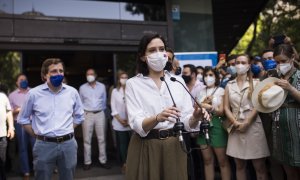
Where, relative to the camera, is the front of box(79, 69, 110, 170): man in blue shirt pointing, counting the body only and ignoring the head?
toward the camera

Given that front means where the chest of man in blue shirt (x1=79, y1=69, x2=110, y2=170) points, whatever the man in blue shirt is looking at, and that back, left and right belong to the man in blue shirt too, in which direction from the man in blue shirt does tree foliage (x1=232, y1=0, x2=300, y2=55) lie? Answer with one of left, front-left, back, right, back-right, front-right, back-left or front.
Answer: back-left

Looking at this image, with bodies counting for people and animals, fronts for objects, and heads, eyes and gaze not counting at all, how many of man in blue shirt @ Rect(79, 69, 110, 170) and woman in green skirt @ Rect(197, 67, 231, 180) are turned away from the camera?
0

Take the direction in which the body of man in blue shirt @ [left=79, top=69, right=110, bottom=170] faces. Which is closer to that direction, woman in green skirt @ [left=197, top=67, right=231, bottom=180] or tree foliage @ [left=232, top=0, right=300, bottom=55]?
the woman in green skirt

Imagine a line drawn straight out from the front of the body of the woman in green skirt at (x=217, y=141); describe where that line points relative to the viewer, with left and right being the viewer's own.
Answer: facing the viewer and to the left of the viewer

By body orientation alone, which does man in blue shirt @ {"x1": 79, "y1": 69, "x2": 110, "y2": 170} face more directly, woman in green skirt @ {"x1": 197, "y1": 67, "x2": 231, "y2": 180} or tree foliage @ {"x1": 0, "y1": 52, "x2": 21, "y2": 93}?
the woman in green skirt

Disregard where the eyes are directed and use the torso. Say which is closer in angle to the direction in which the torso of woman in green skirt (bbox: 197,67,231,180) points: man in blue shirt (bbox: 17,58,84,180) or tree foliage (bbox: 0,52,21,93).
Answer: the man in blue shirt

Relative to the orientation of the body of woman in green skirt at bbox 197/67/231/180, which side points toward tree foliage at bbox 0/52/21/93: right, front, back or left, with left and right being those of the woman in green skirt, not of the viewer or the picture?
right

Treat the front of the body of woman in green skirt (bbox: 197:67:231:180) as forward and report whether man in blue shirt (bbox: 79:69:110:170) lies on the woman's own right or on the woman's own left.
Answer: on the woman's own right

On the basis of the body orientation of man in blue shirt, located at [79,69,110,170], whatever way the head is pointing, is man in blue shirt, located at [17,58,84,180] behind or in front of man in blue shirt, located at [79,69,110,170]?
in front
